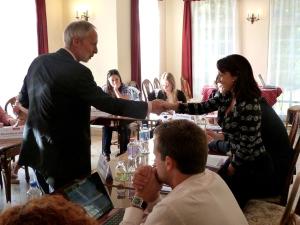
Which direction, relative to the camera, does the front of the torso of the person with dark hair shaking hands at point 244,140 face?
to the viewer's left

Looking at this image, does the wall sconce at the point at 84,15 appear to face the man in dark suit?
yes

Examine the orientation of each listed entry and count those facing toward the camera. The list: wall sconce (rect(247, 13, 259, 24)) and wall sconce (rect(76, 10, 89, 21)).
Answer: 2

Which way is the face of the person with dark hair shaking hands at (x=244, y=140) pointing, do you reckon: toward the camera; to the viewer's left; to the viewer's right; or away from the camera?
to the viewer's left

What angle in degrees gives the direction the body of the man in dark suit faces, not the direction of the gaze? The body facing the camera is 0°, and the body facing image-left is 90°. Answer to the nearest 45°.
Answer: approximately 225°

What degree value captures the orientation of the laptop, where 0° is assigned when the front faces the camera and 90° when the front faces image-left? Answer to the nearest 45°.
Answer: approximately 315°

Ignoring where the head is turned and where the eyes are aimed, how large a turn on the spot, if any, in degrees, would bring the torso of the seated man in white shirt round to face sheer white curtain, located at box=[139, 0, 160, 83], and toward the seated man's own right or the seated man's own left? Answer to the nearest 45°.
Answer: approximately 45° to the seated man's own right

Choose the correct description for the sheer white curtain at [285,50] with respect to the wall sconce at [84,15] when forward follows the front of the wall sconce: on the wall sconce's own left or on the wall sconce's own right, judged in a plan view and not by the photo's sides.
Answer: on the wall sconce's own left

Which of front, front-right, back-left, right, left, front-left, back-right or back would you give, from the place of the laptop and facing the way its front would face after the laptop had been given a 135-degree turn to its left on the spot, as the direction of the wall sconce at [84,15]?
front

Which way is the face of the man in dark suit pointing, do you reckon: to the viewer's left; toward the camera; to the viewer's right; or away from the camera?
to the viewer's right
